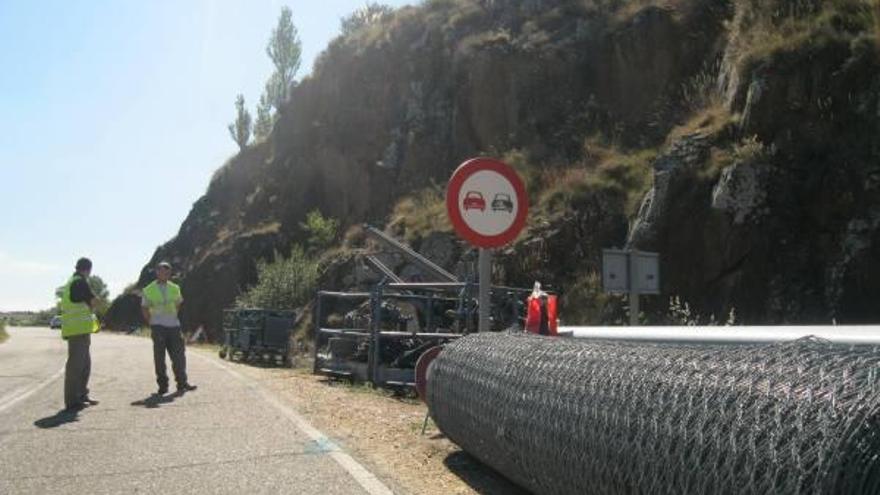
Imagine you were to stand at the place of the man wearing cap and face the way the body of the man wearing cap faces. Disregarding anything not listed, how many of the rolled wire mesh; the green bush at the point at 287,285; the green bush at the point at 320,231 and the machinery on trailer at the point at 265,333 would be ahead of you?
1

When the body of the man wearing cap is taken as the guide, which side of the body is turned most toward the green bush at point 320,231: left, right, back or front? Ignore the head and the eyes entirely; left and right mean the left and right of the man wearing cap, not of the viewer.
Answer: back

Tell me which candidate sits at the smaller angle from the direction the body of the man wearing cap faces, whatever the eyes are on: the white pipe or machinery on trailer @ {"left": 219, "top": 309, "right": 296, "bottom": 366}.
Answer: the white pipe

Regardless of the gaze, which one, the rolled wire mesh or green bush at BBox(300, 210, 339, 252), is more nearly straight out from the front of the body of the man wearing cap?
the rolled wire mesh

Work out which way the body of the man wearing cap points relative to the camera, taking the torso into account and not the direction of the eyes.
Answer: toward the camera

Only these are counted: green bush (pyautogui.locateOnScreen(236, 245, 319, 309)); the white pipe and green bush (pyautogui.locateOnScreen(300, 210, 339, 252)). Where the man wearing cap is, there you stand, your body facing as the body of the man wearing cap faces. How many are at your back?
2

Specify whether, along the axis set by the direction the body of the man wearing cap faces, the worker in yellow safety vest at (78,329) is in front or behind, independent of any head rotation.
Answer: in front

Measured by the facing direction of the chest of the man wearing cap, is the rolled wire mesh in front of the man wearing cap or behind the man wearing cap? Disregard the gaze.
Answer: in front

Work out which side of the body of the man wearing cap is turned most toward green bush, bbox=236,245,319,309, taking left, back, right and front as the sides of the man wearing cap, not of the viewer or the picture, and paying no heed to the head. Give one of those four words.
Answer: back
